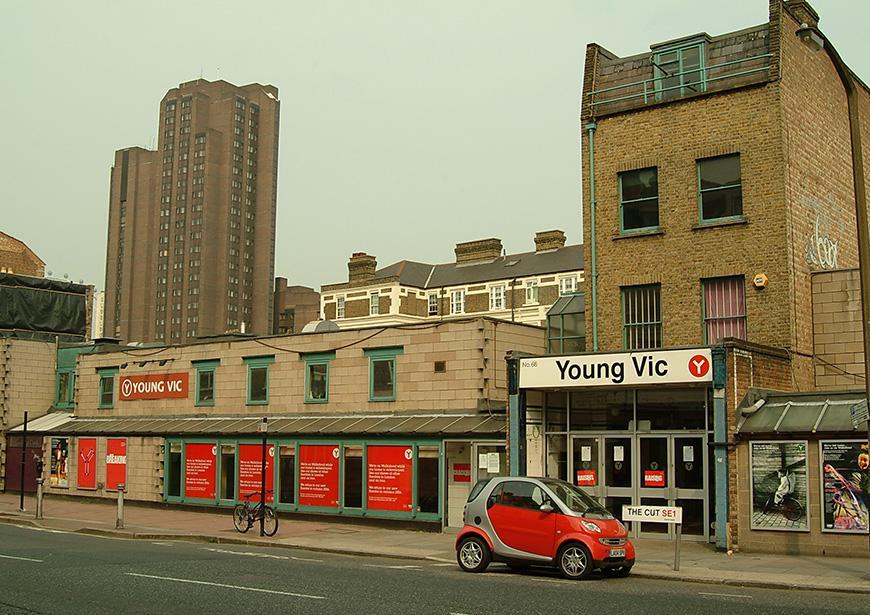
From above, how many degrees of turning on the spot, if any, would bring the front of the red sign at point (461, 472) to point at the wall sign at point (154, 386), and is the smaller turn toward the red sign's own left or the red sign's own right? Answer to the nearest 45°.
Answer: approximately 135° to the red sign's own right

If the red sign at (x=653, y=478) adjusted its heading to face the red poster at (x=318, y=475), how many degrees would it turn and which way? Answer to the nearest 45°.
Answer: approximately 135° to its right

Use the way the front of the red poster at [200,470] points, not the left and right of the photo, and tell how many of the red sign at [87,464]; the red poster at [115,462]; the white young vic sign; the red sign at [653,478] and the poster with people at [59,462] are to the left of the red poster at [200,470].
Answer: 2

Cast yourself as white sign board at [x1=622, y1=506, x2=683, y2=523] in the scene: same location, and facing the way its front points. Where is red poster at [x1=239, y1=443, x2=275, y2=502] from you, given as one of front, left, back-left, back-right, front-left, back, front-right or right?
back-right

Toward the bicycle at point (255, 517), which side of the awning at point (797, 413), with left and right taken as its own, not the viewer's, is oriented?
right

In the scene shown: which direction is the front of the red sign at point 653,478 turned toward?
toward the camera

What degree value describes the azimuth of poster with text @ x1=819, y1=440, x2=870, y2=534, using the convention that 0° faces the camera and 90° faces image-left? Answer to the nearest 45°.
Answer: approximately 0°

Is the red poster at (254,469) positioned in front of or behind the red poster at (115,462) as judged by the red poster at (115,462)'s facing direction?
in front

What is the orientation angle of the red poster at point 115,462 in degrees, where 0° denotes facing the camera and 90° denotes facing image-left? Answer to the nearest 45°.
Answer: approximately 0°

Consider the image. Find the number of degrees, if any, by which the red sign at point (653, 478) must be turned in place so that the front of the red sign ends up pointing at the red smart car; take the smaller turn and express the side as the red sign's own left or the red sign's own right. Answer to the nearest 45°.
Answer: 0° — it already faces it

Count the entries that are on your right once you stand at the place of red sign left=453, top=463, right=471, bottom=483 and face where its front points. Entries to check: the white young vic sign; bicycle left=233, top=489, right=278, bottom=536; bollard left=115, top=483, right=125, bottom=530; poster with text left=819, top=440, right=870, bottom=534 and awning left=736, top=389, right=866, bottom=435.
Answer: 2

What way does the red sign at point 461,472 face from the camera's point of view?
toward the camera

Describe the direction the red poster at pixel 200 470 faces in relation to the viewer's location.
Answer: facing the viewer and to the left of the viewer
